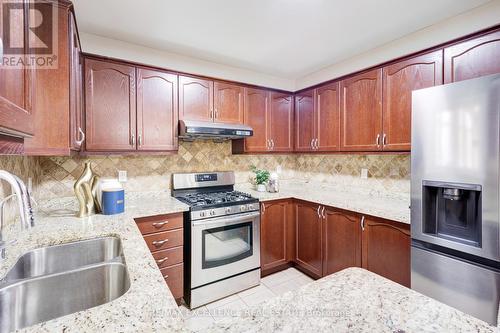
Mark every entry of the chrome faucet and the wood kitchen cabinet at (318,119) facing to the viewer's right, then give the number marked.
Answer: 1

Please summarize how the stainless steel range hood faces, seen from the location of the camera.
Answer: facing the viewer and to the right of the viewer

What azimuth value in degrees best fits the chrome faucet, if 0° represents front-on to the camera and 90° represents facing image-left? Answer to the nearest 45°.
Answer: approximately 270°

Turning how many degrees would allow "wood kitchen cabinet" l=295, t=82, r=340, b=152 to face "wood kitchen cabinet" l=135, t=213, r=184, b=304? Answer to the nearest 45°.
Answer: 0° — it already faces it

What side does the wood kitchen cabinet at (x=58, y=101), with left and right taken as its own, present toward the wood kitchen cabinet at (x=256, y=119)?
front

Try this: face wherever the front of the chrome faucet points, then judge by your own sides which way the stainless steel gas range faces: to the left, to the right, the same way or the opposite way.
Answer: to the right

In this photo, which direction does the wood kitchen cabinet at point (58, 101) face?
to the viewer's right

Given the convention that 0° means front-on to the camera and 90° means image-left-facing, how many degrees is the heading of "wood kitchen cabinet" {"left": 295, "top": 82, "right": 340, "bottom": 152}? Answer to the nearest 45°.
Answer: approximately 45°

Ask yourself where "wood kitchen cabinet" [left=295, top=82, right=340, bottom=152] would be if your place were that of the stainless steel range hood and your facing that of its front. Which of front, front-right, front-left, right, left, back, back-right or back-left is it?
front-left

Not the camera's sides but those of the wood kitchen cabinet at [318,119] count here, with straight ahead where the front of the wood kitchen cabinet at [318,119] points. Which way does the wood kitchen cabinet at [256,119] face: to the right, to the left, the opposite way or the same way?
to the left

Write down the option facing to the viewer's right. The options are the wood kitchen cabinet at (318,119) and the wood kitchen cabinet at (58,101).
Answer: the wood kitchen cabinet at (58,101)

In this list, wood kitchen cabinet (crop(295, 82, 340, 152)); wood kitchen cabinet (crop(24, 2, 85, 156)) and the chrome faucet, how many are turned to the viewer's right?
2

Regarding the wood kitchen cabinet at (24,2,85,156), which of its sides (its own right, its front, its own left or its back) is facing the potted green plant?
front

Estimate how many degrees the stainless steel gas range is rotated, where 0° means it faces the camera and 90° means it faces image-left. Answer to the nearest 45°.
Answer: approximately 315°

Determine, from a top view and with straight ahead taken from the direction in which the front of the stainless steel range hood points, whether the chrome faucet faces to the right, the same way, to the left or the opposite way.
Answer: to the left
